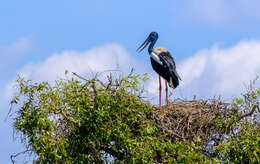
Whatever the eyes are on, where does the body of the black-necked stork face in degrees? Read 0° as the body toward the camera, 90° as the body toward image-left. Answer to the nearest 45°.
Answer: approximately 90°
